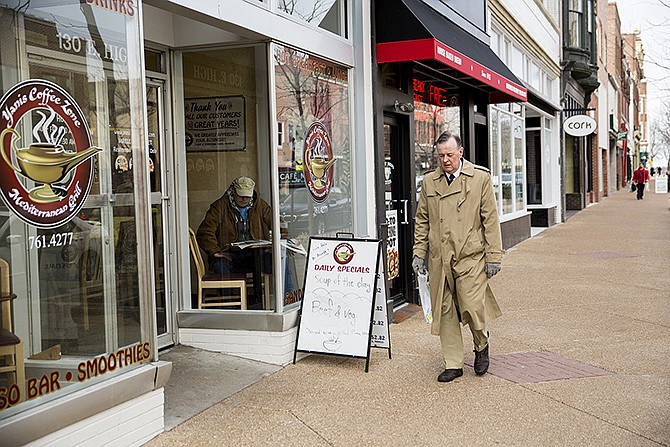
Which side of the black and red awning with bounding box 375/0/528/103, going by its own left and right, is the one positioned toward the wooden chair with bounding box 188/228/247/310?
right

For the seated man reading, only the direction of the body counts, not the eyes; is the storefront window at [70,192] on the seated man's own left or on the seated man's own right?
on the seated man's own right

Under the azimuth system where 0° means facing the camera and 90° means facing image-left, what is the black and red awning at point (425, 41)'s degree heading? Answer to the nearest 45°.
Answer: approximately 315°

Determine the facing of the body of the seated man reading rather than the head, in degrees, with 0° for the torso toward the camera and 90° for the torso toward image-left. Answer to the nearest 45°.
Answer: approximately 315°

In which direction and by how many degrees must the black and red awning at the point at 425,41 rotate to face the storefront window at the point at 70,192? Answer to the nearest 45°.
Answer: approximately 90° to its right
